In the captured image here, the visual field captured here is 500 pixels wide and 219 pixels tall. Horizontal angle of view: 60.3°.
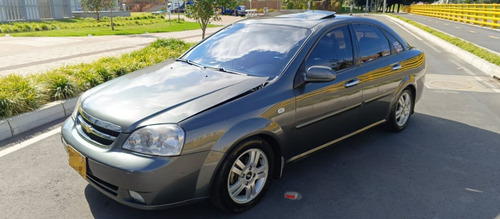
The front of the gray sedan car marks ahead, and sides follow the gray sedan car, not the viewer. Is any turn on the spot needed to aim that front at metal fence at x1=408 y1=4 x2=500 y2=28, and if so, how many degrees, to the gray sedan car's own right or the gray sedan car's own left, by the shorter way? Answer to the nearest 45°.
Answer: approximately 180°

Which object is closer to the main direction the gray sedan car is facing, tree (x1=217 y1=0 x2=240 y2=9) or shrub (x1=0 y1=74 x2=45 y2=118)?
the shrub

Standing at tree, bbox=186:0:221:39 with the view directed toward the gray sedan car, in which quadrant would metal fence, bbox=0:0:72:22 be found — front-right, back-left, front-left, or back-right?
back-right

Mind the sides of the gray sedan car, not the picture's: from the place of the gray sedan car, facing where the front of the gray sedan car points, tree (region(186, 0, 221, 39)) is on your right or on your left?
on your right

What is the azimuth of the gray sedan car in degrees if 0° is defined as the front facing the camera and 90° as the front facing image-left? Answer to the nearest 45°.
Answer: approximately 45°

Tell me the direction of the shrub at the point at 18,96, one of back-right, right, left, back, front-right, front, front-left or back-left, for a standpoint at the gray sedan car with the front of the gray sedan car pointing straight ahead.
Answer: right

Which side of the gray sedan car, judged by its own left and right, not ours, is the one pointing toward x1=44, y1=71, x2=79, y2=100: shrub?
right

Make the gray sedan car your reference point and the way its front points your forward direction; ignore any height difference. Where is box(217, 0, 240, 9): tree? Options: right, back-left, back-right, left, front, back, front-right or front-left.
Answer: back-right
